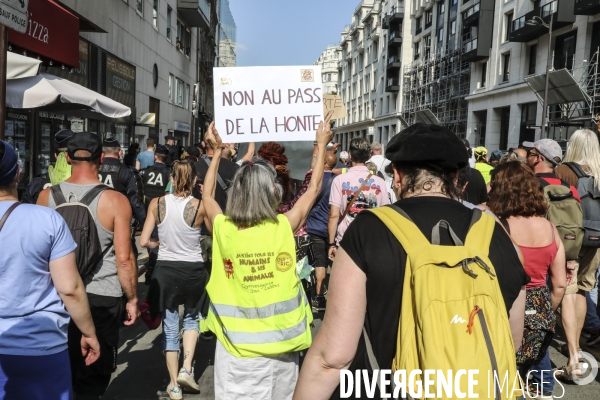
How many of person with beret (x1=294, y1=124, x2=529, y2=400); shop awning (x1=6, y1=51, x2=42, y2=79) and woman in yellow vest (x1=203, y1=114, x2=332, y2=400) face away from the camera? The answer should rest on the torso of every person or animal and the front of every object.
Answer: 2

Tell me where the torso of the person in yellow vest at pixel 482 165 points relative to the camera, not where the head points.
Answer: away from the camera

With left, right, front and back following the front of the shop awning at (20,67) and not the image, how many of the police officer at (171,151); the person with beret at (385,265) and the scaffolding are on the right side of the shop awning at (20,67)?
1

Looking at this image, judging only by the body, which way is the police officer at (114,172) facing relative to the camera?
away from the camera

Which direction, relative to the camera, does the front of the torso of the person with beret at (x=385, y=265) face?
away from the camera

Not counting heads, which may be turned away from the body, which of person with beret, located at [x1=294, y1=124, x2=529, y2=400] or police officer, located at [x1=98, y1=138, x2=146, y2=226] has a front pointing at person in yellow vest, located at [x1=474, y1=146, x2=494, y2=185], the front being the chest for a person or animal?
the person with beret

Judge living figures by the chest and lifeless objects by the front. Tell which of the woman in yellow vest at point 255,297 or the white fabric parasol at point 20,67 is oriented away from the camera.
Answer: the woman in yellow vest

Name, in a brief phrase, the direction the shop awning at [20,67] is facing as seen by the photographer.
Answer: facing to the right of the viewer

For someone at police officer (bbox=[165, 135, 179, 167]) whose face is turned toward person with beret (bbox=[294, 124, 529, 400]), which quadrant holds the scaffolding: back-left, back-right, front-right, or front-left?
back-left

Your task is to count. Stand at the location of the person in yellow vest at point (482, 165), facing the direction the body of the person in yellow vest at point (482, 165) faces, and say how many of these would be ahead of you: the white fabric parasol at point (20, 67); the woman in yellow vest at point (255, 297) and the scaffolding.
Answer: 1

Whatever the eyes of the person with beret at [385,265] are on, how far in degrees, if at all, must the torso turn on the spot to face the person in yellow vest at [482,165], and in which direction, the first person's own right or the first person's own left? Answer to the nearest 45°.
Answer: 0° — they already face them

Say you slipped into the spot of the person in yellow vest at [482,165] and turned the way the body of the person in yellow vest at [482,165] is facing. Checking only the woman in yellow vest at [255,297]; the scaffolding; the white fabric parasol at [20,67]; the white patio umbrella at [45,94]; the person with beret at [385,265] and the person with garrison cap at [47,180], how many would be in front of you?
1

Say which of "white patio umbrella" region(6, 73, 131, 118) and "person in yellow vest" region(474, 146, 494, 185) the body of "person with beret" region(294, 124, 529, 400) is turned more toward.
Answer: the person in yellow vest

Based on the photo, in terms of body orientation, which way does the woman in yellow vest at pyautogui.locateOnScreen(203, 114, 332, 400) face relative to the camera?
away from the camera

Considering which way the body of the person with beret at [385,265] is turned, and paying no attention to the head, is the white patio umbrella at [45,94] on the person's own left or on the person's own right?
on the person's own left

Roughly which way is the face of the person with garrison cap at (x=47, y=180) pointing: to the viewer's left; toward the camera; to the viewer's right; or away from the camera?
away from the camera

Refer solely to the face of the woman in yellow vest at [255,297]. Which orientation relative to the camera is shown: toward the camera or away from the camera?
away from the camera

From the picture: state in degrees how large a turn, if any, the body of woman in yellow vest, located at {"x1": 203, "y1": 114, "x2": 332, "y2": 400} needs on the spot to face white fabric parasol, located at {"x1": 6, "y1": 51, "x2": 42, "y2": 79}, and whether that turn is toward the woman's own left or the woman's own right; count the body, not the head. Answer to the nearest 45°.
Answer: approximately 45° to the woman's own left

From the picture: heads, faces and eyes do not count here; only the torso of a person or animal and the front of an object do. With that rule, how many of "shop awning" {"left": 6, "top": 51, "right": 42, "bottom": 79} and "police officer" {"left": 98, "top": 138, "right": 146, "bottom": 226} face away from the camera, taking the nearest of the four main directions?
1

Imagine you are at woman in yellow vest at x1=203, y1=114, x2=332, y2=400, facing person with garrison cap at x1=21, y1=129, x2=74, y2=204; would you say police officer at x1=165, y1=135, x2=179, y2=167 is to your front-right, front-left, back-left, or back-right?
front-right

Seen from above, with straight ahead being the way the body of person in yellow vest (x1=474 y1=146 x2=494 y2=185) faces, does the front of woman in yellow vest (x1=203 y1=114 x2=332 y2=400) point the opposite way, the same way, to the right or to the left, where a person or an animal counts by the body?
the same way
